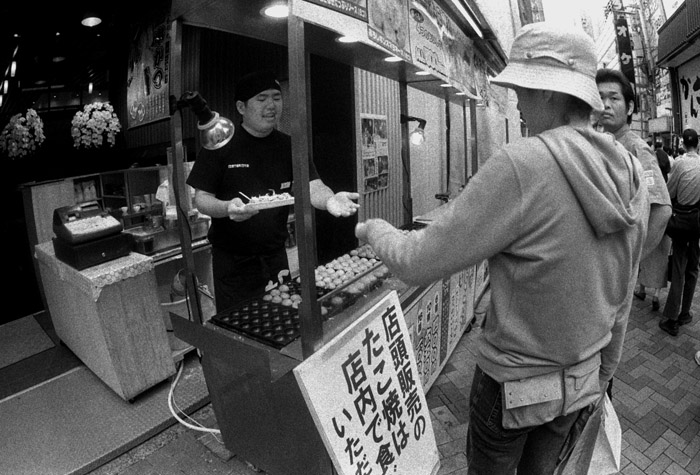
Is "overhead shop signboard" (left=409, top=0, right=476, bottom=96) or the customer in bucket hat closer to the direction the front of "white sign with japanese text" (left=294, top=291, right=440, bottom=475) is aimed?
the customer in bucket hat

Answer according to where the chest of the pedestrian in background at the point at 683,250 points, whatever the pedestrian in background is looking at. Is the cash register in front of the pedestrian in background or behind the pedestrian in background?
behind

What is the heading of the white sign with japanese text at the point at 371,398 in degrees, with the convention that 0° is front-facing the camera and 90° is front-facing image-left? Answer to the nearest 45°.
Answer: approximately 315°

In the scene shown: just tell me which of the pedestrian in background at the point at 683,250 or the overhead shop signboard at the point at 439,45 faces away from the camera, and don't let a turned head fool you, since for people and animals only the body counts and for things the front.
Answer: the pedestrian in background

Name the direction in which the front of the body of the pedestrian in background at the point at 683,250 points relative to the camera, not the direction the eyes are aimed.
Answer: away from the camera

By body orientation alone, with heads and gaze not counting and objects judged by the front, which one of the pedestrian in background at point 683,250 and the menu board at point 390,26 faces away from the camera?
the pedestrian in background

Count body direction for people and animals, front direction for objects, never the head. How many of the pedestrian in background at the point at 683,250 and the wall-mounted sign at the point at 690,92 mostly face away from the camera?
1

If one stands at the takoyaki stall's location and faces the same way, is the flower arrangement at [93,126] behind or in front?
behind

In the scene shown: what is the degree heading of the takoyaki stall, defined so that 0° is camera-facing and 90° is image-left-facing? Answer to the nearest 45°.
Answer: approximately 315°

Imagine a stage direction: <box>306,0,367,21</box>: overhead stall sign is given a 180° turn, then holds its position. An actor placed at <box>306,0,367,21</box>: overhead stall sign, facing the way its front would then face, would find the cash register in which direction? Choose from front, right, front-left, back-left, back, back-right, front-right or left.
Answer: front

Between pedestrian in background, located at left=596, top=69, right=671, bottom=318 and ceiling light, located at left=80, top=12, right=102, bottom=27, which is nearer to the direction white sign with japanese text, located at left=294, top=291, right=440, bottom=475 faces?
the pedestrian in background

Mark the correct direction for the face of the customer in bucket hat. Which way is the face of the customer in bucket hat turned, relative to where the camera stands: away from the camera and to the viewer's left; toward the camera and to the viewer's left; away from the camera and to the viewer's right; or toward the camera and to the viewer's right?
away from the camera and to the viewer's left
